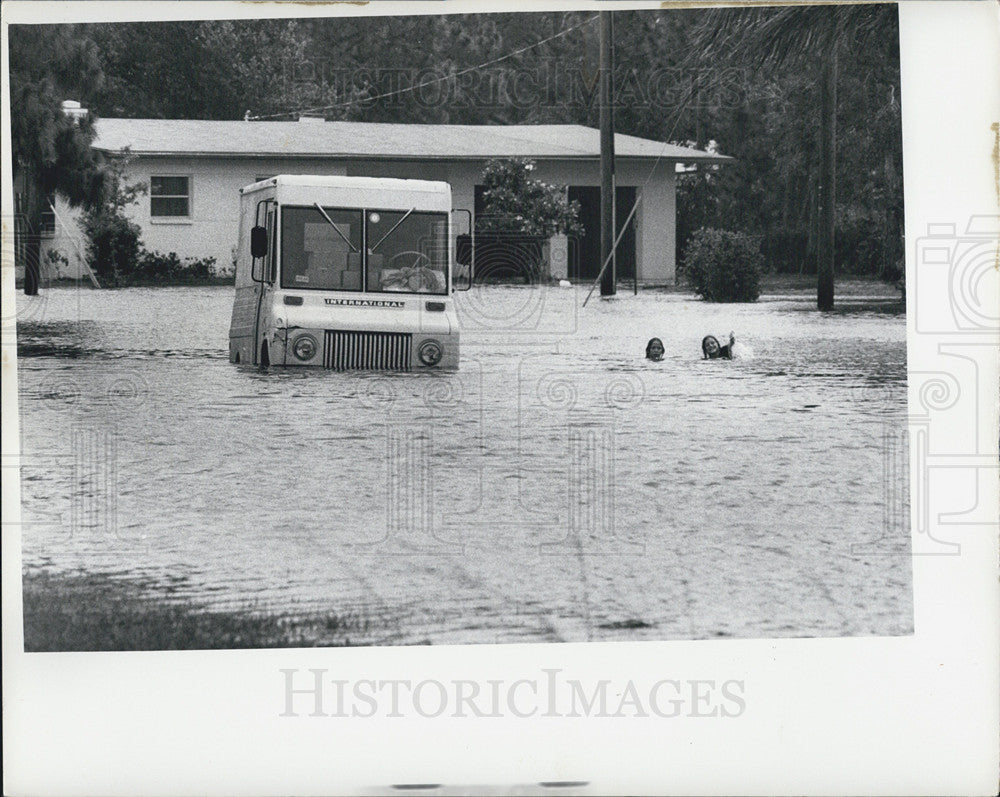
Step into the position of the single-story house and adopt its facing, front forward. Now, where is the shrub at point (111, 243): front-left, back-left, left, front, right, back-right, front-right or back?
right

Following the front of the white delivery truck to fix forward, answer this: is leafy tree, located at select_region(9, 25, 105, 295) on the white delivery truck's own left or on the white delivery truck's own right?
on the white delivery truck's own right

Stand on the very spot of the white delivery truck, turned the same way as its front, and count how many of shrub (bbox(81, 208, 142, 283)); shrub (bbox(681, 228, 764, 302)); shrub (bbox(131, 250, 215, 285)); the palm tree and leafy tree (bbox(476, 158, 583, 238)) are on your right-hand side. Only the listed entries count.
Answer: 2

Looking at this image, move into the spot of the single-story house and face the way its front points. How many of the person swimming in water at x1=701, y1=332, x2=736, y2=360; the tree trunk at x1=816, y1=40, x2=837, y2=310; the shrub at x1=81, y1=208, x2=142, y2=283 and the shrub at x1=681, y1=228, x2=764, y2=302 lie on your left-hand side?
3

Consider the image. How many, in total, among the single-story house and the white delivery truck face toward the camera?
2

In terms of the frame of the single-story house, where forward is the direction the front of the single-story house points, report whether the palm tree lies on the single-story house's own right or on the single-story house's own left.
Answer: on the single-story house's own left

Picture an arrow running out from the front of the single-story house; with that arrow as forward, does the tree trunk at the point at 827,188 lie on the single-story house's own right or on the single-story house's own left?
on the single-story house's own left

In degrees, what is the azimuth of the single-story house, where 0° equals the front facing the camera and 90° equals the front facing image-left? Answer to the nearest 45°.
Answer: approximately 0°

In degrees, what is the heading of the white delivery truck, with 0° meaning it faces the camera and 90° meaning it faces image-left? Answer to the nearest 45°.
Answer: approximately 0°

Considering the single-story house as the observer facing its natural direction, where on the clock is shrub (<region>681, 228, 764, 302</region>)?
The shrub is roughly at 9 o'clock from the single-story house.

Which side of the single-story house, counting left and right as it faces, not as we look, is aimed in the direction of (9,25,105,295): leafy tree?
right

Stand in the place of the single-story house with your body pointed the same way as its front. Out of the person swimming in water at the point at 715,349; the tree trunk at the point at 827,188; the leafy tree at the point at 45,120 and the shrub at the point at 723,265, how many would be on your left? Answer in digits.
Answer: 3

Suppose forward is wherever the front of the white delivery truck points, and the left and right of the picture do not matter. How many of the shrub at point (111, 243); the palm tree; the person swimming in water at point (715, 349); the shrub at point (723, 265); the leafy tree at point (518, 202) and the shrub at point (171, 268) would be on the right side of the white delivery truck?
2

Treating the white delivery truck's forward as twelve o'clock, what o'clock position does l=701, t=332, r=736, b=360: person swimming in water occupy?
The person swimming in water is roughly at 9 o'clock from the white delivery truck.

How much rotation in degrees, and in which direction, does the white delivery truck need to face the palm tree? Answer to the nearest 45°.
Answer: approximately 90° to its left
